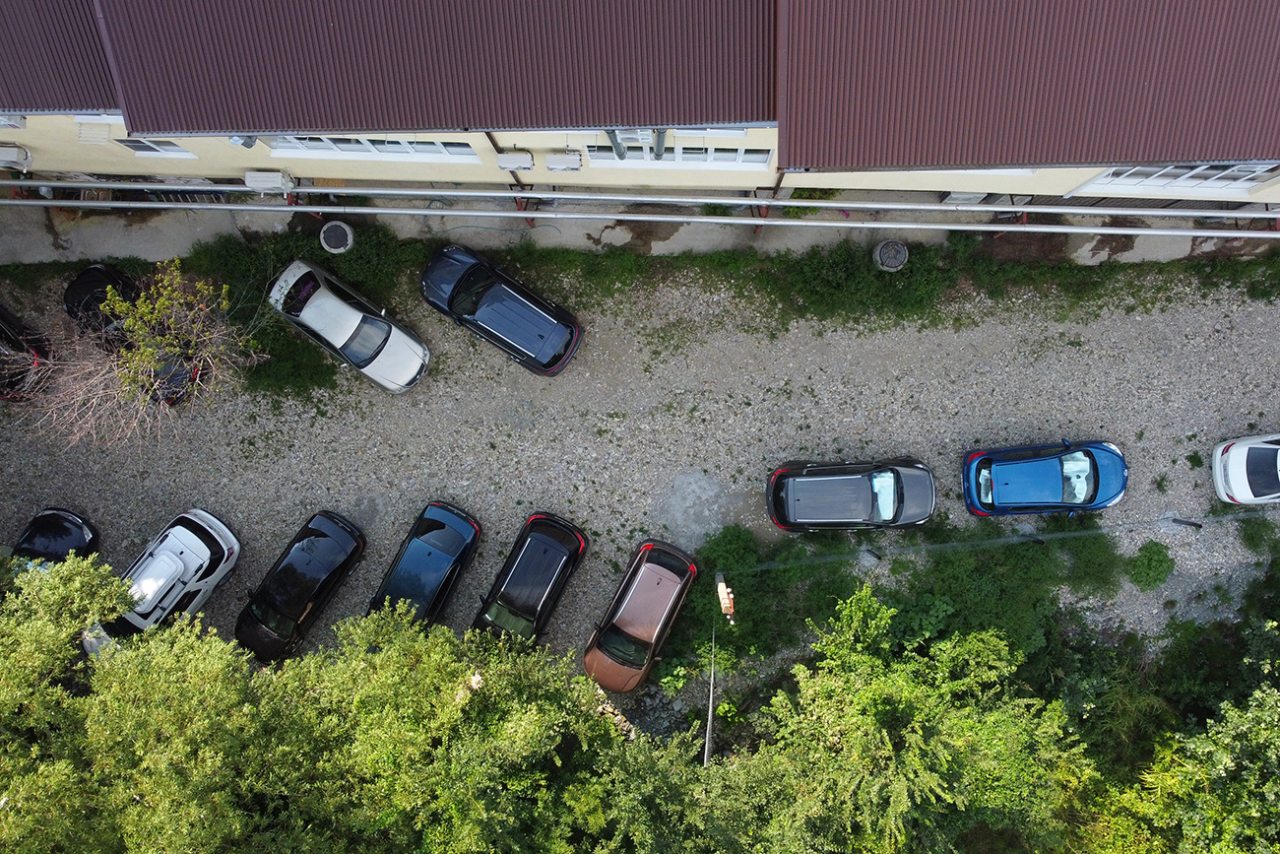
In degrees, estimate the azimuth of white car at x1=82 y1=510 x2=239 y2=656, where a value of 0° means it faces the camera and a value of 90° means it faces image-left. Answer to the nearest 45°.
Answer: approximately 45°

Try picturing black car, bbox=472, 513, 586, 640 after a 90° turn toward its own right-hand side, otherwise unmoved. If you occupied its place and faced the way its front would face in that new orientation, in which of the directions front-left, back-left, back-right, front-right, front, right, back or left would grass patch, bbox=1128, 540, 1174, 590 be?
back-right

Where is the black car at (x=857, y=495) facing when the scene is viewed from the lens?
facing to the right of the viewer

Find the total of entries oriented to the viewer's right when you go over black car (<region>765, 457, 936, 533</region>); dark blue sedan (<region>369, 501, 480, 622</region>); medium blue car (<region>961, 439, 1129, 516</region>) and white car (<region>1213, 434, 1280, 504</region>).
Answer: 3

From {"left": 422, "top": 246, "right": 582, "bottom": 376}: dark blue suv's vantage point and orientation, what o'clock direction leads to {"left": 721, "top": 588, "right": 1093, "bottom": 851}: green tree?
The green tree is roughly at 5 o'clock from the dark blue suv.

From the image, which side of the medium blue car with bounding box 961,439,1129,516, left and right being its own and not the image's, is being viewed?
right
